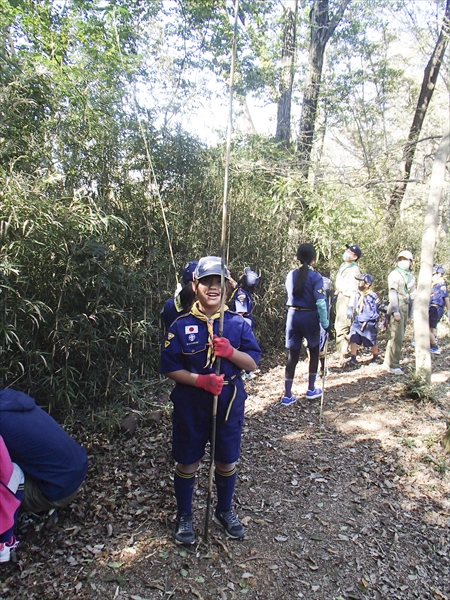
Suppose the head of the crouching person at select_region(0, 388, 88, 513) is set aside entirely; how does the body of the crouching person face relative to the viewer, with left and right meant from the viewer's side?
facing to the left of the viewer

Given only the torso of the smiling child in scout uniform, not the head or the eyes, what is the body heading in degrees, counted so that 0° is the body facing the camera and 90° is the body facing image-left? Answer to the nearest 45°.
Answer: approximately 0°

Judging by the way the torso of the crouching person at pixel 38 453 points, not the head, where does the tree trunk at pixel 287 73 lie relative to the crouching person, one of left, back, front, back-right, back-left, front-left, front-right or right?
back-right

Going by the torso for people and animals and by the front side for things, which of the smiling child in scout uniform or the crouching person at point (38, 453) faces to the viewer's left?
the crouching person

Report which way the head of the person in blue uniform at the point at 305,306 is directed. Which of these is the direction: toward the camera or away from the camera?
away from the camera

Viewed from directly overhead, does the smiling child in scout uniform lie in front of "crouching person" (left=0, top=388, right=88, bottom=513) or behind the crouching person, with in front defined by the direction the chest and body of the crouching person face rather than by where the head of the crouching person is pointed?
behind
